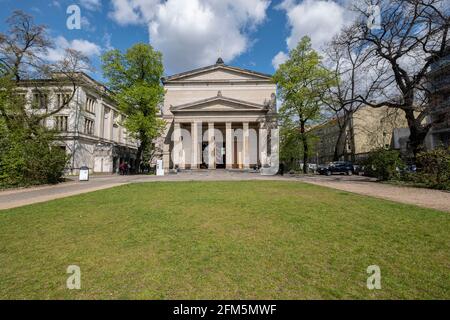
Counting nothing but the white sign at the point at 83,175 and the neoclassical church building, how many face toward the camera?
2

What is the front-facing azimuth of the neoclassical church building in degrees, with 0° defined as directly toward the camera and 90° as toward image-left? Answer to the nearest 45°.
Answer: approximately 0°

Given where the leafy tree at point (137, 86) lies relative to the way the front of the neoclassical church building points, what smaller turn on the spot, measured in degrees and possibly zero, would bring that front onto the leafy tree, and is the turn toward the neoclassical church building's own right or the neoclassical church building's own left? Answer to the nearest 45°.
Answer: approximately 45° to the neoclassical church building's own right

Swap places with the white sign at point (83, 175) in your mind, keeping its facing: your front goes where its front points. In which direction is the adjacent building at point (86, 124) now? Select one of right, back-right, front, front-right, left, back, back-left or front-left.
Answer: back

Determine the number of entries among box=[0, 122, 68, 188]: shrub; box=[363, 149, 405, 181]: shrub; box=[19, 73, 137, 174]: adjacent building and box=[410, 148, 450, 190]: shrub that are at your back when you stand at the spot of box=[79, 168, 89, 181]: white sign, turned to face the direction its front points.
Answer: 1

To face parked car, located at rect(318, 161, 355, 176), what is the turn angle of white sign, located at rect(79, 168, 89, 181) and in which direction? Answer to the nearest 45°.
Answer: approximately 90° to its left

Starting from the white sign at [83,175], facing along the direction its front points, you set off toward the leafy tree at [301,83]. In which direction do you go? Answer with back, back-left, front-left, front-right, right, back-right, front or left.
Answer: left

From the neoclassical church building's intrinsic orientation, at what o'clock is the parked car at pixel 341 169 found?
The parked car is roughly at 10 o'clock from the neoclassical church building.

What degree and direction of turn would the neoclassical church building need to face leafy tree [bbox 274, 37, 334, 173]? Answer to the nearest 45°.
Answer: approximately 45° to its left

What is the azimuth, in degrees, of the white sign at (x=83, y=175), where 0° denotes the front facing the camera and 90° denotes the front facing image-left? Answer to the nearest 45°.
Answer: approximately 0°

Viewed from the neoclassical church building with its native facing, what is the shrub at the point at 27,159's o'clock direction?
The shrub is roughly at 1 o'clock from the neoclassical church building.

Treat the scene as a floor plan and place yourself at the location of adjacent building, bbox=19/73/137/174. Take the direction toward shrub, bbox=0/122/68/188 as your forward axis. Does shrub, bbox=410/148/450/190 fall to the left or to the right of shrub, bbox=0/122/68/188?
left

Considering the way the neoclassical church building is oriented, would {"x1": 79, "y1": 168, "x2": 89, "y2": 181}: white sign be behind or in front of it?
in front

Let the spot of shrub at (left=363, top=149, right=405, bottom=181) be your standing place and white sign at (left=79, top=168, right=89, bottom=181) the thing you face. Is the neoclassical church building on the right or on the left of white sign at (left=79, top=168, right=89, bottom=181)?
right
